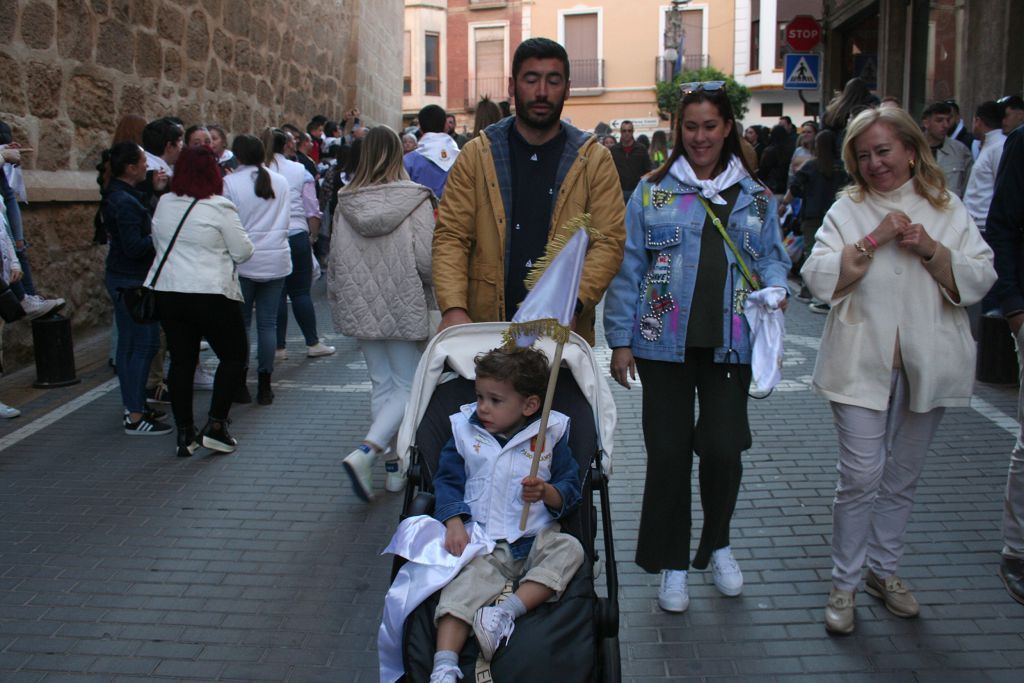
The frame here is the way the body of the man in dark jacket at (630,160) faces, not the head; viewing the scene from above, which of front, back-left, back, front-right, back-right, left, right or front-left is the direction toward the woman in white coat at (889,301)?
front

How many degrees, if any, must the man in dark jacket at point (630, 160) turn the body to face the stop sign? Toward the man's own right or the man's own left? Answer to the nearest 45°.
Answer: approximately 135° to the man's own left

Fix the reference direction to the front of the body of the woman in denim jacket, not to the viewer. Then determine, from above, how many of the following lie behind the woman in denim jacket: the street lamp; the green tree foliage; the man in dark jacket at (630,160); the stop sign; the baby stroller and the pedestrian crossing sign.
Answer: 5

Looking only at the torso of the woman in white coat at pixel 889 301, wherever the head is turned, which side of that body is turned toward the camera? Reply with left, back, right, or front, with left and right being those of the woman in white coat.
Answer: front

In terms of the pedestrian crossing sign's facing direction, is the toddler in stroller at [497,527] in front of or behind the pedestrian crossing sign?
in front

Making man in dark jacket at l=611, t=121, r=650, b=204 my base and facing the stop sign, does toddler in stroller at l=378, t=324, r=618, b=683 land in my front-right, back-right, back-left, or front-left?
back-right

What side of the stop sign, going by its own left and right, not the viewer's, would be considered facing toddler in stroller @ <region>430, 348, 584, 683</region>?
front

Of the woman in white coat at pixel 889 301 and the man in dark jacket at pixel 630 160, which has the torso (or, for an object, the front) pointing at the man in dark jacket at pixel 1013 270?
the man in dark jacket at pixel 630 160

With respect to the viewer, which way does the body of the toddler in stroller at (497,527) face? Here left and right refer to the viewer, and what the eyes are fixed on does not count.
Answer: facing the viewer

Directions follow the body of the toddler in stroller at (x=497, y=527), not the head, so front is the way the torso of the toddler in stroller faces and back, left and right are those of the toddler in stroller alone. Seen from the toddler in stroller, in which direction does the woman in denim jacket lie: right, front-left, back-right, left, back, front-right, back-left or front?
back-left

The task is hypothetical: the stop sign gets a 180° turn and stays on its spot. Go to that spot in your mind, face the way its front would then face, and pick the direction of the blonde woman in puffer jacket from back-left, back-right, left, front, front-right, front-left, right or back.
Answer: back

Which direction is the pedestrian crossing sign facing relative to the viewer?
toward the camera

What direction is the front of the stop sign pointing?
toward the camera

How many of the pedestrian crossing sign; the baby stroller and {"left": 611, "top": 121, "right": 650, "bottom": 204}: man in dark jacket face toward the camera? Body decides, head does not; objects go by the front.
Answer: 3
